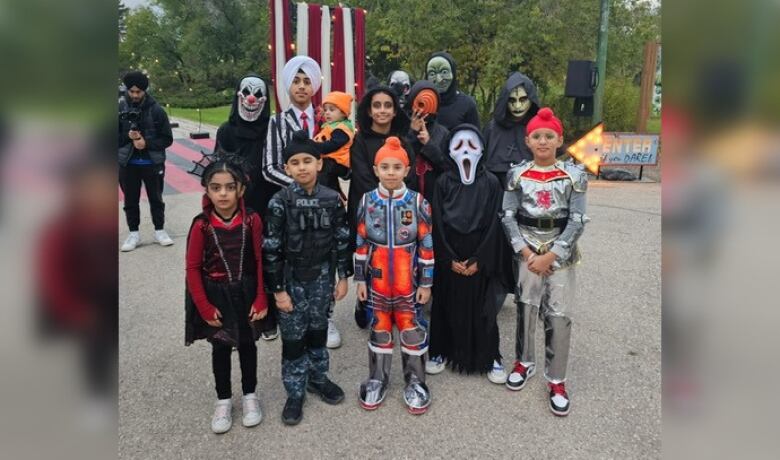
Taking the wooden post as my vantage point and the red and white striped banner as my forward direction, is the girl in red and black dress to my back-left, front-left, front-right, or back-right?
front-left

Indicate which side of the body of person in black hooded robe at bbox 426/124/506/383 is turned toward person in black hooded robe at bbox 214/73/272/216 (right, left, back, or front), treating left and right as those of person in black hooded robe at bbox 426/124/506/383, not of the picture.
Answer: right

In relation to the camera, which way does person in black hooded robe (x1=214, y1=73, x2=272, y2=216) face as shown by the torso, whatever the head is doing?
toward the camera

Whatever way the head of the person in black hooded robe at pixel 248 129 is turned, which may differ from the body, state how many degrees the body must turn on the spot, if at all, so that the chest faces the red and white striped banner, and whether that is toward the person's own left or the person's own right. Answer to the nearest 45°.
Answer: approximately 180°

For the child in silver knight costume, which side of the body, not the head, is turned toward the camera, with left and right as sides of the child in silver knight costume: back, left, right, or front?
front

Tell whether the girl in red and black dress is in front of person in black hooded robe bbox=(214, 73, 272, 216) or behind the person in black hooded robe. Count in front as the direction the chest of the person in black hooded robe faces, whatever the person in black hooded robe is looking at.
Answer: in front

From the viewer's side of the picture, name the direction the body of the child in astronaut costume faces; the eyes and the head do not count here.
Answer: toward the camera

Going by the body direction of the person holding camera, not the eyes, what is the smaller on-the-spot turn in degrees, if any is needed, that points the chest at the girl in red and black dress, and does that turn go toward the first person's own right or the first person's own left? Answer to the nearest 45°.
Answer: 0° — they already face them

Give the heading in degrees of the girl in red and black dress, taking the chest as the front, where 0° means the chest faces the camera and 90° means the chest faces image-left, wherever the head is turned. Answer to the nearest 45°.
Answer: approximately 0°

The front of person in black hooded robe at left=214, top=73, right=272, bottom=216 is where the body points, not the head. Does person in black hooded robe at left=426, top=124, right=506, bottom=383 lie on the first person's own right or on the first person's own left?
on the first person's own left

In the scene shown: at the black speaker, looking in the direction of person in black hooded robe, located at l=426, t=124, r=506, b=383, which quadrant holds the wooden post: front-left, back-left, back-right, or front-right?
back-left
